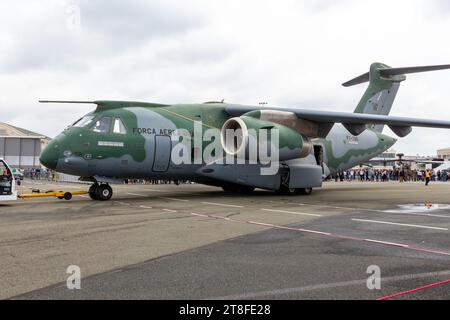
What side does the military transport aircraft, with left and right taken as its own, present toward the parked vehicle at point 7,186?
front

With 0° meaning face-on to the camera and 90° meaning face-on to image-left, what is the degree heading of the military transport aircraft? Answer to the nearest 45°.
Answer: approximately 45°
